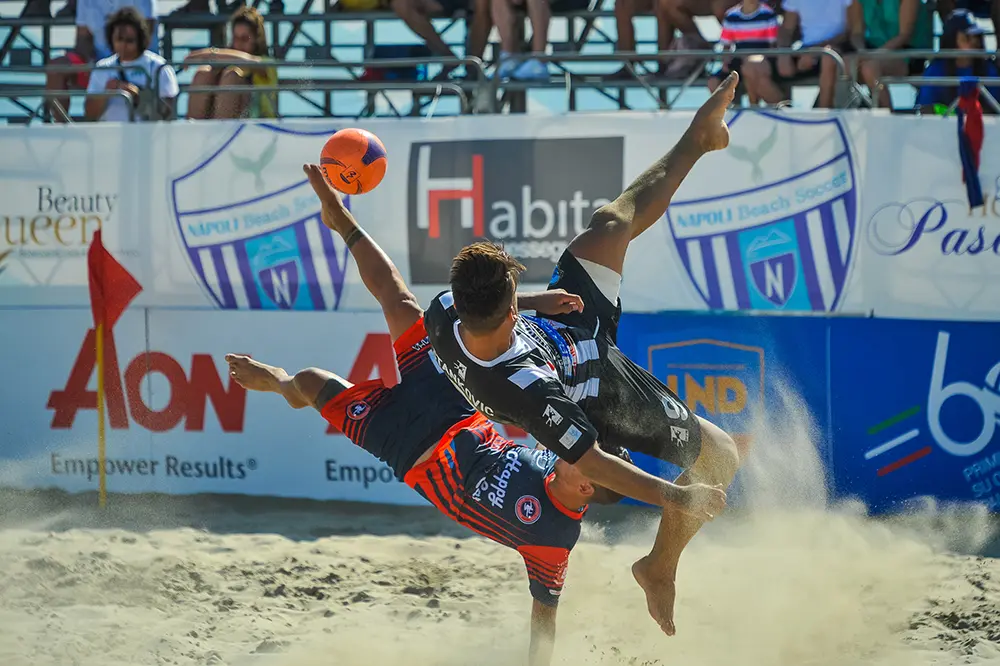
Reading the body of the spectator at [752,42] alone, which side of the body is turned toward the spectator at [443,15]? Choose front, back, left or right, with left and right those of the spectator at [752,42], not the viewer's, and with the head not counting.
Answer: right

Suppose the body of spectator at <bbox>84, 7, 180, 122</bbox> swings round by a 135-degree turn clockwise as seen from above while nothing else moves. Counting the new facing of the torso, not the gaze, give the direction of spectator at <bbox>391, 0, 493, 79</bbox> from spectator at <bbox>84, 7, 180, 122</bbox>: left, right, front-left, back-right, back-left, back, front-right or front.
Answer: back-right

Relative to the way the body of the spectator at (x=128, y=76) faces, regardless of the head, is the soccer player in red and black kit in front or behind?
in front

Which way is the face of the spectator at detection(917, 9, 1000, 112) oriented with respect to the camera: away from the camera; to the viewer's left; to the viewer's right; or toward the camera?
toward the camera

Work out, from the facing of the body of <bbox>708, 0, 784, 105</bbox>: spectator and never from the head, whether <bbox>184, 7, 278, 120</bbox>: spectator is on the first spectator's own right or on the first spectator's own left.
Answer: on the first spectator's own right

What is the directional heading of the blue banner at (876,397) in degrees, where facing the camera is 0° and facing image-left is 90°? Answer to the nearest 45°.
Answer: approximately 0°

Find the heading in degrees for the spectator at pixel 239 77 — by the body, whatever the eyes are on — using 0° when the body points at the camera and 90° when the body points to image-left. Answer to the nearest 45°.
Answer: approximately 45°

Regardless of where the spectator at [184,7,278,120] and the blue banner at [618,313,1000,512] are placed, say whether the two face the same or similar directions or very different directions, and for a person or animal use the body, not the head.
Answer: same or similar directions

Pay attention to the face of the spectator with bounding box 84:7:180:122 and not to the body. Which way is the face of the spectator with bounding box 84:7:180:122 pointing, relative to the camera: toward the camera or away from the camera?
toward the camera

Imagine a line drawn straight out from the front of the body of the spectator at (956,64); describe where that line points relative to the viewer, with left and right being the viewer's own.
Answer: facing the viewer

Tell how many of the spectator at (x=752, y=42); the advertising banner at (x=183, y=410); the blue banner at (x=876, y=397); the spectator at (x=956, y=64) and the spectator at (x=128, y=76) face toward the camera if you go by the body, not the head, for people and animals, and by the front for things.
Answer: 5

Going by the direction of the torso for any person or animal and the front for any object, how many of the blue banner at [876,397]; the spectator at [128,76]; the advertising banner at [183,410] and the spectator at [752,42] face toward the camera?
4

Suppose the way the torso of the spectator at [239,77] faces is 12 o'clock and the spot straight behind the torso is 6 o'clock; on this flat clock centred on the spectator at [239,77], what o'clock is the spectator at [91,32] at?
the spectator at [91,32] is roughly at 3 o'clock from the spectator at [239,77].

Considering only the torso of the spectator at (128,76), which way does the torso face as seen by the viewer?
toward the camera

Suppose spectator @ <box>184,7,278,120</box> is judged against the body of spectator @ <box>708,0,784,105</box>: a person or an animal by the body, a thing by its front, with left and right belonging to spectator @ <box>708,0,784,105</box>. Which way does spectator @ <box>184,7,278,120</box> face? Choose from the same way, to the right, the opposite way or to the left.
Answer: the same way

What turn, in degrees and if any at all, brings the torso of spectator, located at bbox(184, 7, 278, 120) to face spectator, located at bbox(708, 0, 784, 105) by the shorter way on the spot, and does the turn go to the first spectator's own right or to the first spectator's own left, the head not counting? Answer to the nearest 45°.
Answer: approximately 135° to the first spectator's own left
